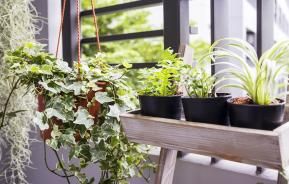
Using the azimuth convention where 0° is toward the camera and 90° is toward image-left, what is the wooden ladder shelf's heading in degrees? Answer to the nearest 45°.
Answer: approximately 45°

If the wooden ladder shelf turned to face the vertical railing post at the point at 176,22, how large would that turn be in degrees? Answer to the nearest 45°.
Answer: approximately 135° to its right
